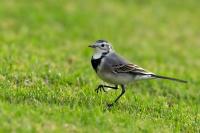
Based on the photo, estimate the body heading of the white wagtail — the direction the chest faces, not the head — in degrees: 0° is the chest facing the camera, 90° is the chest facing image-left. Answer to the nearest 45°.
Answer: approximately 90°
